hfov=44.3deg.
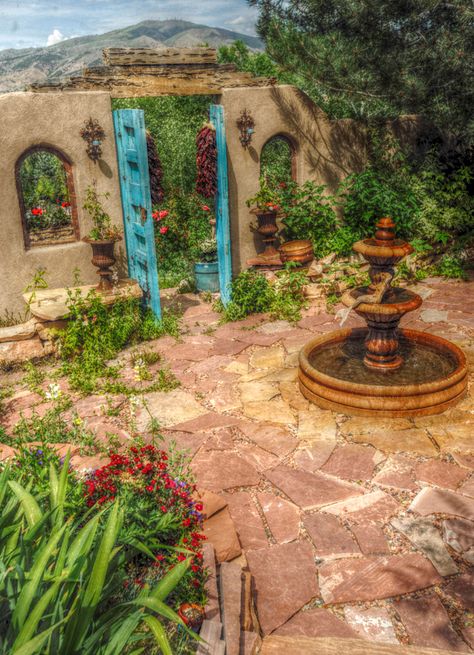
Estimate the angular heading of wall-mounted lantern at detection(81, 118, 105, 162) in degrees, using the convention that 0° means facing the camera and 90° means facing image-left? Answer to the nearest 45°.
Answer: approximately 0°

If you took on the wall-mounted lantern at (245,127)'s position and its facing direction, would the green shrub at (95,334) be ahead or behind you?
ahead

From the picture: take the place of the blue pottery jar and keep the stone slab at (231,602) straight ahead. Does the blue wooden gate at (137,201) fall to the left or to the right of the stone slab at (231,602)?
right

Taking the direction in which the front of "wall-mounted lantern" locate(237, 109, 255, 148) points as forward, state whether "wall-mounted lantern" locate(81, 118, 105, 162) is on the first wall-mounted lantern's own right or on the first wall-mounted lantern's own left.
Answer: on the first wall-mounted lantern's own right

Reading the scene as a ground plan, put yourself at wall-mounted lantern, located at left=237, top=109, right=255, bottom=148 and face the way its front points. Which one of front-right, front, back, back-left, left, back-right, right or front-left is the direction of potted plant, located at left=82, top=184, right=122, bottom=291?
front-right

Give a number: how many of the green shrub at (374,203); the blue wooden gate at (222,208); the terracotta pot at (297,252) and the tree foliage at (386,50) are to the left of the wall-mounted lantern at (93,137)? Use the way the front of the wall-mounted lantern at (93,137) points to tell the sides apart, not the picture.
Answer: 4

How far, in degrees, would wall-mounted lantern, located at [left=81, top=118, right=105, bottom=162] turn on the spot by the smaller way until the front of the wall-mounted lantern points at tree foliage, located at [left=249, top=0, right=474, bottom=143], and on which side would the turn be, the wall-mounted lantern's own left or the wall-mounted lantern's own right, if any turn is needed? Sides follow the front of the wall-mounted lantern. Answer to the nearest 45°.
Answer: approximately 90° to the wall-mounted lantern's own left
